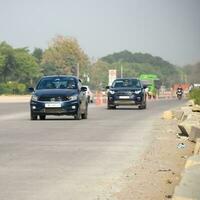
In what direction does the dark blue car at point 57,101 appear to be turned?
toward the camera

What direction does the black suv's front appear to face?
toward the camera

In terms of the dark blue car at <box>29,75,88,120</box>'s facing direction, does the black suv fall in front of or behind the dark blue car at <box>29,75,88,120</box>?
behind

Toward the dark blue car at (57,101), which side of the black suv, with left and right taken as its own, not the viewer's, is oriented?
front
